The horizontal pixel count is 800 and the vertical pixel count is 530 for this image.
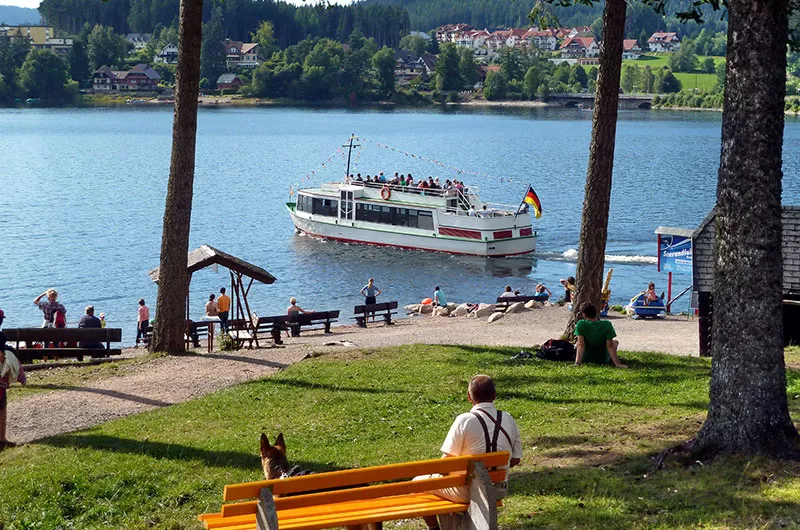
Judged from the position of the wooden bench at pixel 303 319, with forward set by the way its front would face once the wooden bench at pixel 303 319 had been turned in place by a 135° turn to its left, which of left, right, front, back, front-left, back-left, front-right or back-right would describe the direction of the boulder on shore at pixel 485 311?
back-left

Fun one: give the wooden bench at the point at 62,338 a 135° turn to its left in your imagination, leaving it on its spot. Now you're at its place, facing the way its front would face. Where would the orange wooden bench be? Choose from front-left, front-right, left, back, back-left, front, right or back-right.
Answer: front-left

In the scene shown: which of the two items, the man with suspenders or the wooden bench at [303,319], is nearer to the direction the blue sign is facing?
the man with suspenders

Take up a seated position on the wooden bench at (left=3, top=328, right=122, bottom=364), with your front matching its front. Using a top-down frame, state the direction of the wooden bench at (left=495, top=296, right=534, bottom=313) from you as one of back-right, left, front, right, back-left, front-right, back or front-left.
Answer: front-right

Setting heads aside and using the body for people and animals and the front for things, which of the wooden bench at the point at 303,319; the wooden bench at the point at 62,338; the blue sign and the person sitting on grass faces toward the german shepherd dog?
the blue sign

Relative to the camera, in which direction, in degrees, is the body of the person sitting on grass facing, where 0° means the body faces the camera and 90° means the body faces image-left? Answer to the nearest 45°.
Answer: approximately 180°

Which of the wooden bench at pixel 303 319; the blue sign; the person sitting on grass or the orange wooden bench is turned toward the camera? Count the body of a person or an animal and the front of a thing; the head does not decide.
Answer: the blue sign

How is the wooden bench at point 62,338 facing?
away from the camera

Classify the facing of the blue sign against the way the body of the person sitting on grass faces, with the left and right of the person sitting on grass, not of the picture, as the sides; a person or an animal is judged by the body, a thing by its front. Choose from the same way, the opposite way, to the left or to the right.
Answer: the opposite way

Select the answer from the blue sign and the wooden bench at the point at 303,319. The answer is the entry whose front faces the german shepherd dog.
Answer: the blue sign

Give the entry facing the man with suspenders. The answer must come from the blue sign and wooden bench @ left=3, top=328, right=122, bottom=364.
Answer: the blue sign

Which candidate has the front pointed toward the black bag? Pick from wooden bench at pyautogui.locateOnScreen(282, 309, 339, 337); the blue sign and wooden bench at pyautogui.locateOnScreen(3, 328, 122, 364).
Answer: the blue sign

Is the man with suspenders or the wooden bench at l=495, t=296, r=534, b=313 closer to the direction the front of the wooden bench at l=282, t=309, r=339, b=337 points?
the wooden bench

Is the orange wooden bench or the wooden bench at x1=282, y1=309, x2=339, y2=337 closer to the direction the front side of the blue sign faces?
the orange wooden bench

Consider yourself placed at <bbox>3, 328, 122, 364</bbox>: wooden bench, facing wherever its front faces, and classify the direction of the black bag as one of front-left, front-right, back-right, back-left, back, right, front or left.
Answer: back-right

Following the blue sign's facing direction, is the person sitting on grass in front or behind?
in front

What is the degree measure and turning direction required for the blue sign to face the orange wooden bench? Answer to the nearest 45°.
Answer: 0° — it already faces it

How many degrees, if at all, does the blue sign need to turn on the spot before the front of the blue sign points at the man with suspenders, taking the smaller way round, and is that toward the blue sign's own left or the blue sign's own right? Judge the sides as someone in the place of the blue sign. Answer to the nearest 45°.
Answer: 0° — it already faces them

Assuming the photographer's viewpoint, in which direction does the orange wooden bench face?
facing away from the viewer and to the left of the viewer
